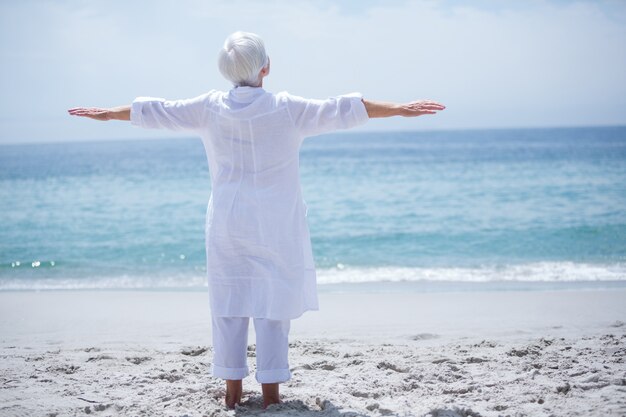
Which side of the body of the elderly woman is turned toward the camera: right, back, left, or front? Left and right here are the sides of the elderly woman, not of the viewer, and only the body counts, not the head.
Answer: back

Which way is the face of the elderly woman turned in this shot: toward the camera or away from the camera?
away from the camera
